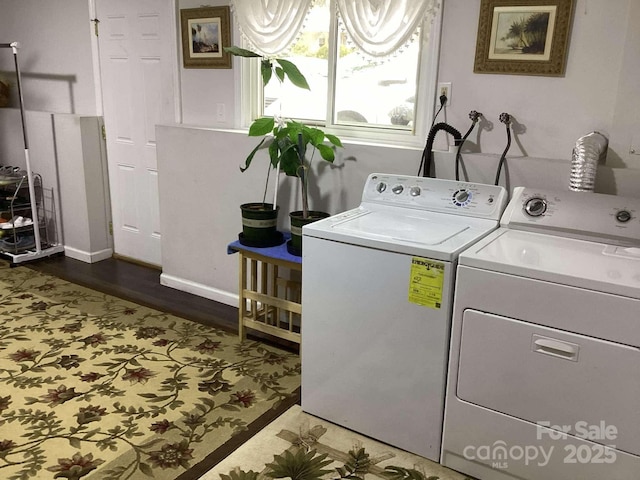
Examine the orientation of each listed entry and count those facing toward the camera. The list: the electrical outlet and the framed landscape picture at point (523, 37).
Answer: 2

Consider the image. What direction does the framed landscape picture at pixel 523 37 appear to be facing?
toward the camera

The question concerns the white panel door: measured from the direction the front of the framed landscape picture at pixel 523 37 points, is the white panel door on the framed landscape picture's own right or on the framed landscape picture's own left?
on the framed landscape picture's own right

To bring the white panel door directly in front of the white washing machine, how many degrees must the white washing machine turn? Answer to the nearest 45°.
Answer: approximately 90° to its right

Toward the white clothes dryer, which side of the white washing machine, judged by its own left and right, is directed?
left

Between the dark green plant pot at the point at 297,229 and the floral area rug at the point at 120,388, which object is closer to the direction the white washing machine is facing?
the floral area rug

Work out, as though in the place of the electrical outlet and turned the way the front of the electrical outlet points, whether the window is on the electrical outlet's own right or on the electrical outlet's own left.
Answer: on the electrical outlet's own right

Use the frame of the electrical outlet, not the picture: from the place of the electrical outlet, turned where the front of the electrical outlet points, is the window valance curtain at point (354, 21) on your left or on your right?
on your right

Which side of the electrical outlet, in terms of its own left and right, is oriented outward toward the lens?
front

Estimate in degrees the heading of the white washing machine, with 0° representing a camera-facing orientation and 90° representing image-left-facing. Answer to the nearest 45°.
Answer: approximately 45°
